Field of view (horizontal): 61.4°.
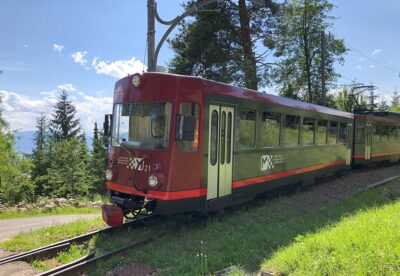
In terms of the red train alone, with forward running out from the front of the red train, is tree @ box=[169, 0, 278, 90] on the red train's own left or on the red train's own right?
on the red train's own right

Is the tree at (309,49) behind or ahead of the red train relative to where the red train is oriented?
behind

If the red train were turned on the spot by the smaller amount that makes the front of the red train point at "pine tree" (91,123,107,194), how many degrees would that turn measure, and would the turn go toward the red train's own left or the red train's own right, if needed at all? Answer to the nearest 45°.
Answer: approximately 90° to the red train's own right

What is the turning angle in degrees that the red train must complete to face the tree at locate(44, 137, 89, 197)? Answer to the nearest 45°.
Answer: approximately 90° to its right

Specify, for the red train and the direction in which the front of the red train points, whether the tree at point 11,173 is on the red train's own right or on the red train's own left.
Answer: on the red train's own right

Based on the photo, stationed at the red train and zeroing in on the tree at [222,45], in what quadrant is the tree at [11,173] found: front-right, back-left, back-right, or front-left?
front-left

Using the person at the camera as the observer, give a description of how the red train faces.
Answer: facing the viewer and to the left of the viewer

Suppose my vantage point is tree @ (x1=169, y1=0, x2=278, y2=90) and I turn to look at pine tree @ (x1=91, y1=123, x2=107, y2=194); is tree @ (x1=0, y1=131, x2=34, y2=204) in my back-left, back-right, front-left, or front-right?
front-left
